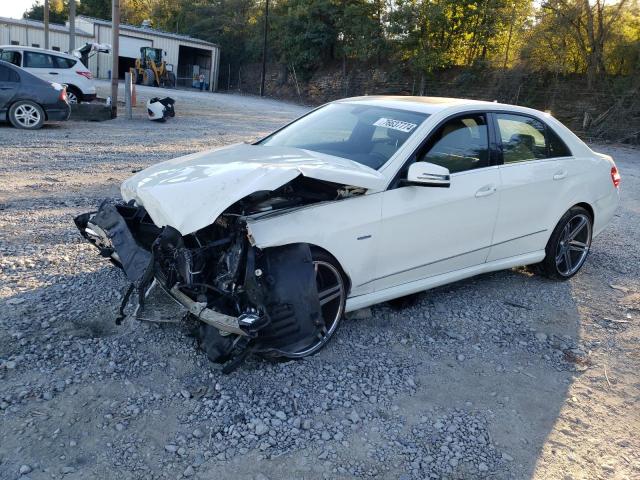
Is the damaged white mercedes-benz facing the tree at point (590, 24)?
no

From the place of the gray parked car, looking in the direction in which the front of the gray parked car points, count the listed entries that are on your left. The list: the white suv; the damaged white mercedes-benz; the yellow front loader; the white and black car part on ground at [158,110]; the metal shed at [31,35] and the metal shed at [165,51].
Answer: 1

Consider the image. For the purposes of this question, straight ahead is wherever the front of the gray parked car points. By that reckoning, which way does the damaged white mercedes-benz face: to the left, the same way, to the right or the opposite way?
the same way

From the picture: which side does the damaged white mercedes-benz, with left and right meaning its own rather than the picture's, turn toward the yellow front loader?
right

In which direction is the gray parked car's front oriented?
to the viewer's left

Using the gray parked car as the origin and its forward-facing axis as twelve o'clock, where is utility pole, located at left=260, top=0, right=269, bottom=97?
The utility pole is roughly at 4 o'clock from the gray parked car.

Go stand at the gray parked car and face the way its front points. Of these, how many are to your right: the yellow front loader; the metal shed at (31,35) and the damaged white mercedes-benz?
2

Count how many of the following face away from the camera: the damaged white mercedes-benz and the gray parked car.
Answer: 0

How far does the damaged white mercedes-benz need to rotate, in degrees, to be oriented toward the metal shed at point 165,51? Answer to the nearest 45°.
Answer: approximately 135° to its right

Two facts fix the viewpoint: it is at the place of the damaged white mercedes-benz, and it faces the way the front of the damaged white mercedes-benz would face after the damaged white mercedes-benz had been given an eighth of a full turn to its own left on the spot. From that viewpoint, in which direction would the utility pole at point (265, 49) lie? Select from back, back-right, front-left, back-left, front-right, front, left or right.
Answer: back

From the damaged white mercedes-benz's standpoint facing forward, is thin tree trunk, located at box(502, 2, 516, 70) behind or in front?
behind

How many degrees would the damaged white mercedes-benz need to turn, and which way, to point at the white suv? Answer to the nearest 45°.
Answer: approximately 90° to its right

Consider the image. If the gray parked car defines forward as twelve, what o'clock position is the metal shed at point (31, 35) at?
The metal shed is roughly at 3 o'clock from the gray parked car.

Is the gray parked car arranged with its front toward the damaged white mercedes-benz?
no

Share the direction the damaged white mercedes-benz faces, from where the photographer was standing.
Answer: facing the viewer and to the left of the viewer
